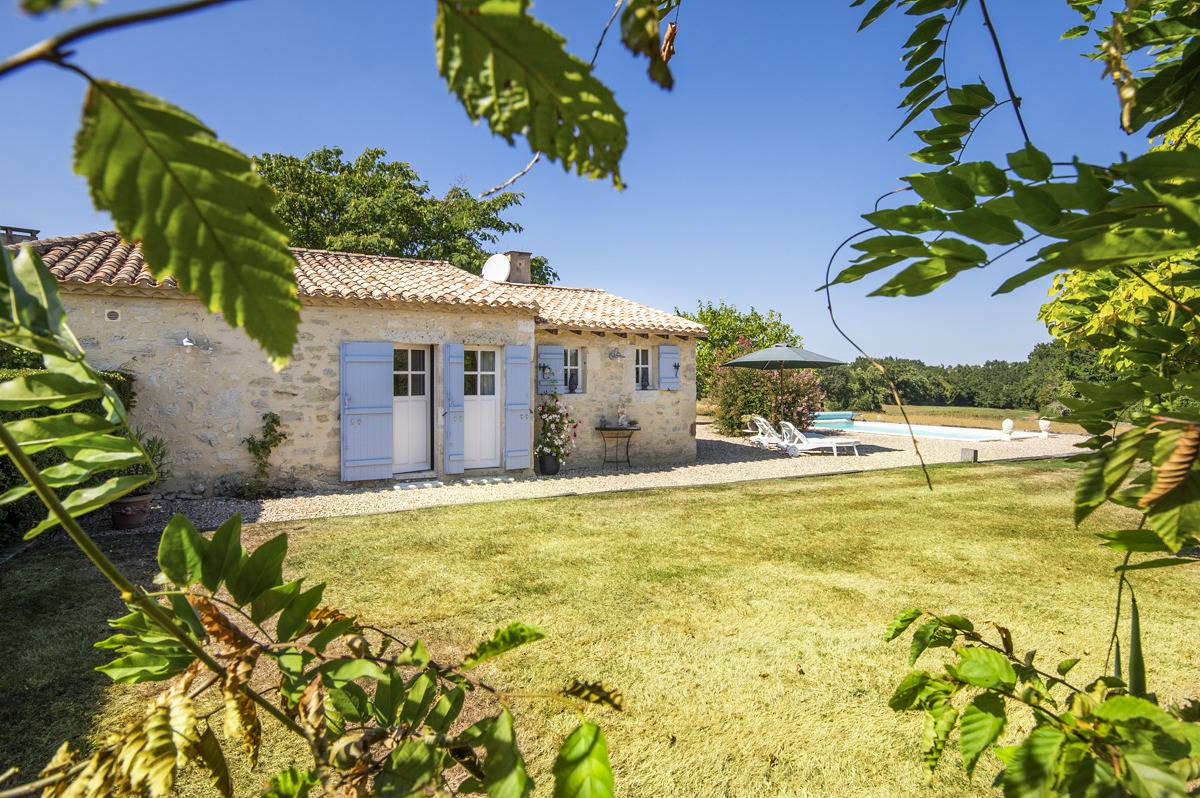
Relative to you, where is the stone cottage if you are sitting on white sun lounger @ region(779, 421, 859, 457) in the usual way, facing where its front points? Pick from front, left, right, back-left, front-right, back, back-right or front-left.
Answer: back-right

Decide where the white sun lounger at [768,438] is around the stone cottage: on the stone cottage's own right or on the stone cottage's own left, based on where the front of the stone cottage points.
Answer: on the stone cottage's own left

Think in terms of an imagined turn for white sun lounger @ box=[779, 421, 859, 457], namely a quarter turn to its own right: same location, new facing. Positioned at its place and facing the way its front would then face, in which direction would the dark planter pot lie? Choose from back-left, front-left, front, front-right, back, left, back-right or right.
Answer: front-right

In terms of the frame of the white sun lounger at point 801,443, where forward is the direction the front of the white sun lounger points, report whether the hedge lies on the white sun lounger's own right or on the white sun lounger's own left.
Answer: on the white sun lounger's own right

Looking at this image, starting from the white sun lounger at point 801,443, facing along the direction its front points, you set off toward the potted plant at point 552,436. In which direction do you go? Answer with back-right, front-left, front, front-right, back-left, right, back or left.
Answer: back-right

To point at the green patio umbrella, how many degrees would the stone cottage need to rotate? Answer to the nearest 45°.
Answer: approximately 45° to its left

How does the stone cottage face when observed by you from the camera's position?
facing the viewer and to the right of the viewer

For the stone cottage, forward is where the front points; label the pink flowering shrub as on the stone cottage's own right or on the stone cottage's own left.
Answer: on the stone cottage's own left

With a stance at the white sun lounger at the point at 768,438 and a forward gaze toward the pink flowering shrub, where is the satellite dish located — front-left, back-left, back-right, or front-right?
back-left

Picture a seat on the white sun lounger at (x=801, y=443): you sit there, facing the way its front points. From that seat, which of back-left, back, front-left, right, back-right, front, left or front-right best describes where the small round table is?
back-right

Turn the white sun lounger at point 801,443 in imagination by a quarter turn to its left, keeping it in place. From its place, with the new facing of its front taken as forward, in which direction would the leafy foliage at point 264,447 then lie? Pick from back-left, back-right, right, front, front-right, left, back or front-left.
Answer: back-left

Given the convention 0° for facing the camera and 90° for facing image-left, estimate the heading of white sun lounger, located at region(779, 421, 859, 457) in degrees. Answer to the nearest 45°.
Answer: approximately 270°
